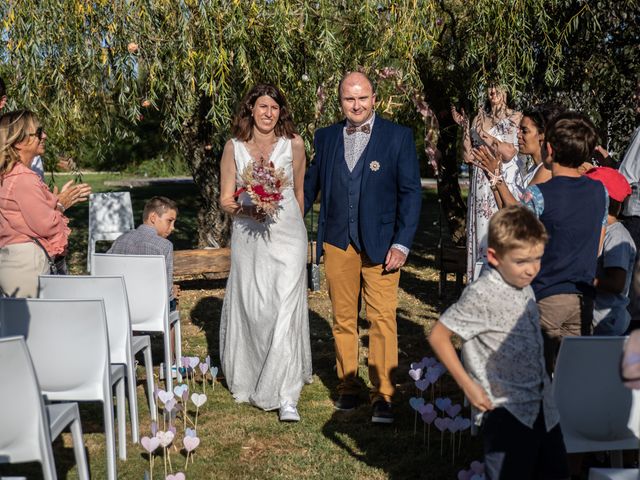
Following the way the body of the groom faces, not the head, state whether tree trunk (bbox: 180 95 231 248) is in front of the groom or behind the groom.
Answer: behind

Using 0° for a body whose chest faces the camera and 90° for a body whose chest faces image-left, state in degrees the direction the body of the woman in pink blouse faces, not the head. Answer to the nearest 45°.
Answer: approximately 270°

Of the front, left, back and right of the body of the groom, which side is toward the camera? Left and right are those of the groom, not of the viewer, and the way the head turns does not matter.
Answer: front

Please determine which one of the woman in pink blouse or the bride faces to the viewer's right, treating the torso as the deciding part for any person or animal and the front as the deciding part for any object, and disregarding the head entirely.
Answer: the woman in pink blouse

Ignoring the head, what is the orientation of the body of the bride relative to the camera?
toward the camera

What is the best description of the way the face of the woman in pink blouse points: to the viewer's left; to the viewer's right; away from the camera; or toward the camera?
to the viewer's right

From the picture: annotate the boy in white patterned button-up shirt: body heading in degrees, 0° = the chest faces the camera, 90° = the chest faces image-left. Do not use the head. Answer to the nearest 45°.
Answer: approximately 315°

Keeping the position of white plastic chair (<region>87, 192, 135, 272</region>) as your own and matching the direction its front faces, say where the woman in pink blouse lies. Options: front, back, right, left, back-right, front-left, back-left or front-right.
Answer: back-right

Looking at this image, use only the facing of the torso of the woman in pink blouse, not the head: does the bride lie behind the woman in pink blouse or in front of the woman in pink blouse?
in front

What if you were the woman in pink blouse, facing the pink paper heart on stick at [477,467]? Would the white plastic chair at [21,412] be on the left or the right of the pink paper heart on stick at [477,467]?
right
